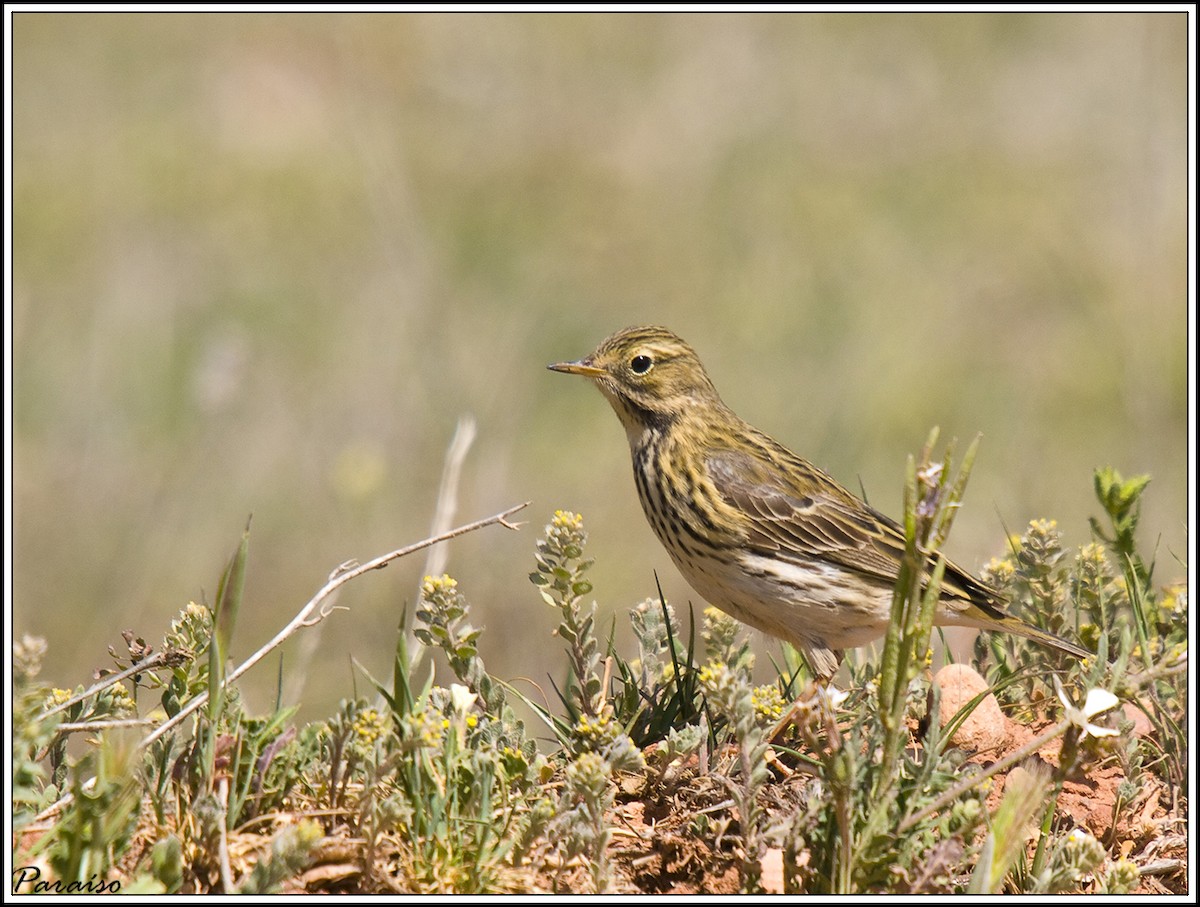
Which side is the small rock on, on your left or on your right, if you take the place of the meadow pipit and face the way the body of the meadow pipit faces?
on your left

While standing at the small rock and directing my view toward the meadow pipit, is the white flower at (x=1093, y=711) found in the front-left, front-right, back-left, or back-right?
back-left

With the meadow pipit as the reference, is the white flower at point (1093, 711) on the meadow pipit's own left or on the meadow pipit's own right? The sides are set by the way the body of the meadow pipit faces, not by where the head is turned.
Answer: on the meadow pipit's own left

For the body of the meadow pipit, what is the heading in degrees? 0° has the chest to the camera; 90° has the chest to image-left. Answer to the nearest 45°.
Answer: approximately 90°
